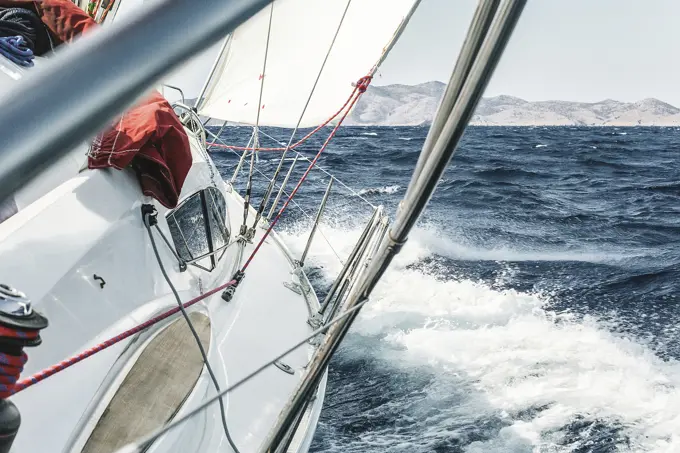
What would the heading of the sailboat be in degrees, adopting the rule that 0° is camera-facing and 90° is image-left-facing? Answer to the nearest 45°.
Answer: approximately 180°
